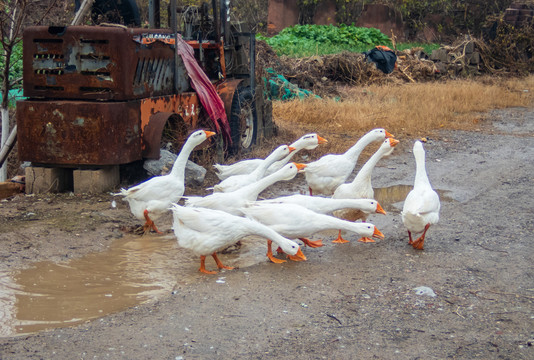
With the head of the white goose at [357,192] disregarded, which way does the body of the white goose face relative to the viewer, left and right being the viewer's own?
facing to the right of the viewer

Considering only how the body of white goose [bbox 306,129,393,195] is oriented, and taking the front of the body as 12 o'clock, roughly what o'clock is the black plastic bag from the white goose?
The black plastic bag is roughly at 9 o'clock from the white goose.

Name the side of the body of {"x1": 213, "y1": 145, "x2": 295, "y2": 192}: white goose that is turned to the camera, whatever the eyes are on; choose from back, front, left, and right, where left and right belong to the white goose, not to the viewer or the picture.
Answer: right

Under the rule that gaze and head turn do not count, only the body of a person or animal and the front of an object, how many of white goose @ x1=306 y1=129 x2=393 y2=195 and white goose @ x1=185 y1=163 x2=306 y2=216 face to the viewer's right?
2

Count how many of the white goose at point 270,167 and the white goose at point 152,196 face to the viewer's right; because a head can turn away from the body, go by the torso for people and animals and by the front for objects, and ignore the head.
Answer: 2

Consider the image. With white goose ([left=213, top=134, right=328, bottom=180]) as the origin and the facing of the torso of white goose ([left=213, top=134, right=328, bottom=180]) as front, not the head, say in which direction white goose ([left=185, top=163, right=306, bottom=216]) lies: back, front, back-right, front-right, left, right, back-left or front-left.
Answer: right

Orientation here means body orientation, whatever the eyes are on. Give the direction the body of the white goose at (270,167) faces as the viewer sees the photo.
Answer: to the viewer's right

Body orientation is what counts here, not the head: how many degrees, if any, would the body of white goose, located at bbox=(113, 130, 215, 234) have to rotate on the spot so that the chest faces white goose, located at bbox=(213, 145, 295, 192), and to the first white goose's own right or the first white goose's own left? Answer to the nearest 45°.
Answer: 0° — it already faces it

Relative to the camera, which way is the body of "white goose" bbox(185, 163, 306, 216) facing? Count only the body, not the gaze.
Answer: to the viewer's right

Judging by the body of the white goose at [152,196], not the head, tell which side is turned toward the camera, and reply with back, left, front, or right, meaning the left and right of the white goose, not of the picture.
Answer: right

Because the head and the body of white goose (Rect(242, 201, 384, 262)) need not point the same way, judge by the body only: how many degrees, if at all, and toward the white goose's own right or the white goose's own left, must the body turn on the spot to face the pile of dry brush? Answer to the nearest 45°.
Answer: approximately 90° to the white goose's own left

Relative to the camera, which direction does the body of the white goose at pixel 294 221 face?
to the viewer's right

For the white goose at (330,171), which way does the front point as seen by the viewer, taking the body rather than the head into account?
to the viewer's right
